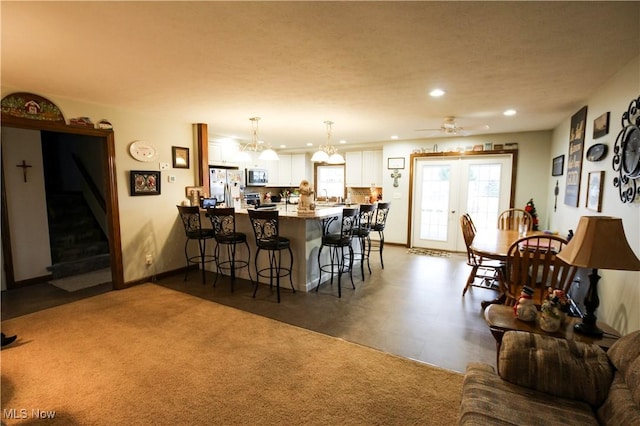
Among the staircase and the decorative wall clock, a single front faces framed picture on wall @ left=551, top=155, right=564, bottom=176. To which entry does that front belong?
the staircase

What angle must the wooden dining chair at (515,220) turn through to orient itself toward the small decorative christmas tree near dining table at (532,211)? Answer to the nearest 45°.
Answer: approximately 180°

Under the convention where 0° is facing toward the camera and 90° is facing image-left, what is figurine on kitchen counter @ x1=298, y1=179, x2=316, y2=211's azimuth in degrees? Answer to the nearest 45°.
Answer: approximately 0°

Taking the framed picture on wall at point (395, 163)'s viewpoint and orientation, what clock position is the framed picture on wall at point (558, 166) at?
the framed picture on wall at point (558, 166) is roughly at 10 o'clock from the framed picture on wall at point (395, 163).

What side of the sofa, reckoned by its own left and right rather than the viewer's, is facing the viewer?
left

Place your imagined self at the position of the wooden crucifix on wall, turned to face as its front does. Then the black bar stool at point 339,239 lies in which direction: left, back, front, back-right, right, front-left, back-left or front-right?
front-left

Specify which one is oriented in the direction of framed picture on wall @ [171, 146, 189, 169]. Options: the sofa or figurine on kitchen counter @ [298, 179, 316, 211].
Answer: the sofa
